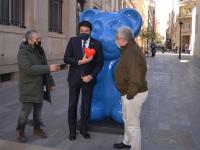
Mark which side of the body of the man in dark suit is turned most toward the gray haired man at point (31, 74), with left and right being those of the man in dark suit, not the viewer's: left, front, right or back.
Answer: right

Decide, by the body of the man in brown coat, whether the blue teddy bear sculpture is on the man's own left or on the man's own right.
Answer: on the man's own right

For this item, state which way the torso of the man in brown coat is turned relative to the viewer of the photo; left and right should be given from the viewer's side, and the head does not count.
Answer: facing to the left of the viewer

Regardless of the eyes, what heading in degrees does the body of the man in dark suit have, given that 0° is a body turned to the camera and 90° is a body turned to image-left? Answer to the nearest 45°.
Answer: approximately 0°

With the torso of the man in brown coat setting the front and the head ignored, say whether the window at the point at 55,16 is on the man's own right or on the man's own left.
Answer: on the man's own right

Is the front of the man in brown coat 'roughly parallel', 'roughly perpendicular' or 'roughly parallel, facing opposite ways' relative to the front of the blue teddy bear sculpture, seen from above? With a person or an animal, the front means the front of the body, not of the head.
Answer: roughly perpendicular

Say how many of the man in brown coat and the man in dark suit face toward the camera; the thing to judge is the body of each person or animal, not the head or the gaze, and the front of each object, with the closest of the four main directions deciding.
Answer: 1

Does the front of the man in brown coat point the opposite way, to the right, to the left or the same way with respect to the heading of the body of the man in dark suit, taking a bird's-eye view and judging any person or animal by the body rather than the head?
to the right

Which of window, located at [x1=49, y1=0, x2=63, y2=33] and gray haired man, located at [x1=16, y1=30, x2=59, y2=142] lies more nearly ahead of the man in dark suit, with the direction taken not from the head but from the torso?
the gray haired man
